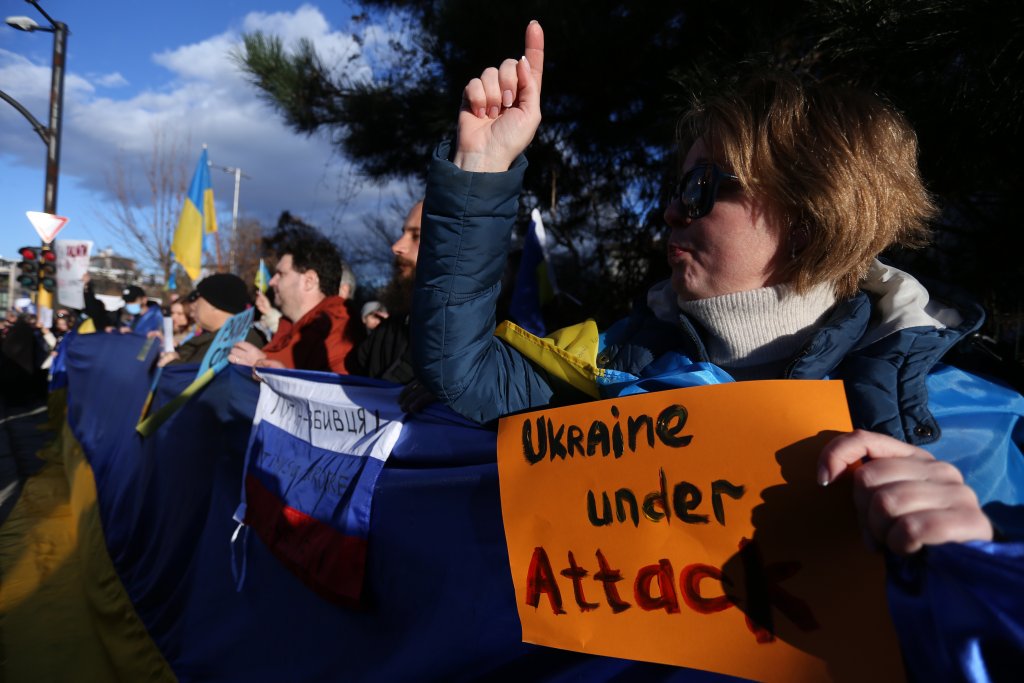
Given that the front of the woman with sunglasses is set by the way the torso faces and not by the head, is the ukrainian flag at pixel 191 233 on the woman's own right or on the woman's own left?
on the woman's own right

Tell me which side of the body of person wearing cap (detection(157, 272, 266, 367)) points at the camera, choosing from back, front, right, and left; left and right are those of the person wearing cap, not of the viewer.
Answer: left

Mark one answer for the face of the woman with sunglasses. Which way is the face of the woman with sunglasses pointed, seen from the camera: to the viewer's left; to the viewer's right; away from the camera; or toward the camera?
to the viewer's left

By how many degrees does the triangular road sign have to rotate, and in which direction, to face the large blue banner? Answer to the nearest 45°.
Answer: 0° — it already faces it

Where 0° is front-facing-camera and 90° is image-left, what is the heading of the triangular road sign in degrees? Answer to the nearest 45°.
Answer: approximately 0°

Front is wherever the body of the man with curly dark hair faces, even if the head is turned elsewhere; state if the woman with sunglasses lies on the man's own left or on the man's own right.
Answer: on the man's own left

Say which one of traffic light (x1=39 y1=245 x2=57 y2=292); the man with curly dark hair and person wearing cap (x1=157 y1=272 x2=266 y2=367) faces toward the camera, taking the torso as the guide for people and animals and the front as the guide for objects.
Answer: the traffic light

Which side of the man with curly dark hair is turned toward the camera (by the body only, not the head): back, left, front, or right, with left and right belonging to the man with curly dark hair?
left

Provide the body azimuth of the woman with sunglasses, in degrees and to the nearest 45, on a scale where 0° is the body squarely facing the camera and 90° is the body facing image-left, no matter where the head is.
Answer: approximately 45°

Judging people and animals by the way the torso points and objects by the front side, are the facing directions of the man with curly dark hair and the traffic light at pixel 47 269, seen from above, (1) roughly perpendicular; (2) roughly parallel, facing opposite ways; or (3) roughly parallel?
roughly perpendicular
